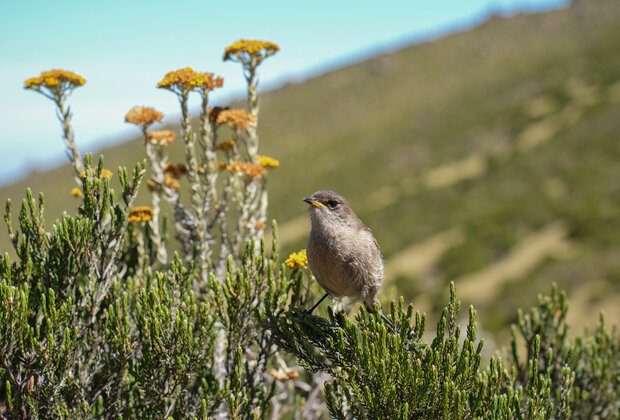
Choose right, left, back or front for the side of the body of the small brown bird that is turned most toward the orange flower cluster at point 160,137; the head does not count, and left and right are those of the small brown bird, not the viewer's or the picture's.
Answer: right

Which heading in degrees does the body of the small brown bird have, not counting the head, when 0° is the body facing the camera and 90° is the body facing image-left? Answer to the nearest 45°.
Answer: approximately 45°

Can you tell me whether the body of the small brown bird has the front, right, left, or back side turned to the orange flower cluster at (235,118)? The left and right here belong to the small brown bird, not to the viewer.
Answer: right

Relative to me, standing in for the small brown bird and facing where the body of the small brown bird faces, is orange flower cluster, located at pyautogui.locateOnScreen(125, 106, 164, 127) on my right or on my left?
on my right

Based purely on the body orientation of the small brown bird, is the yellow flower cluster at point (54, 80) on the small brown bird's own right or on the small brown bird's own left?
on the small brown bird's own right
